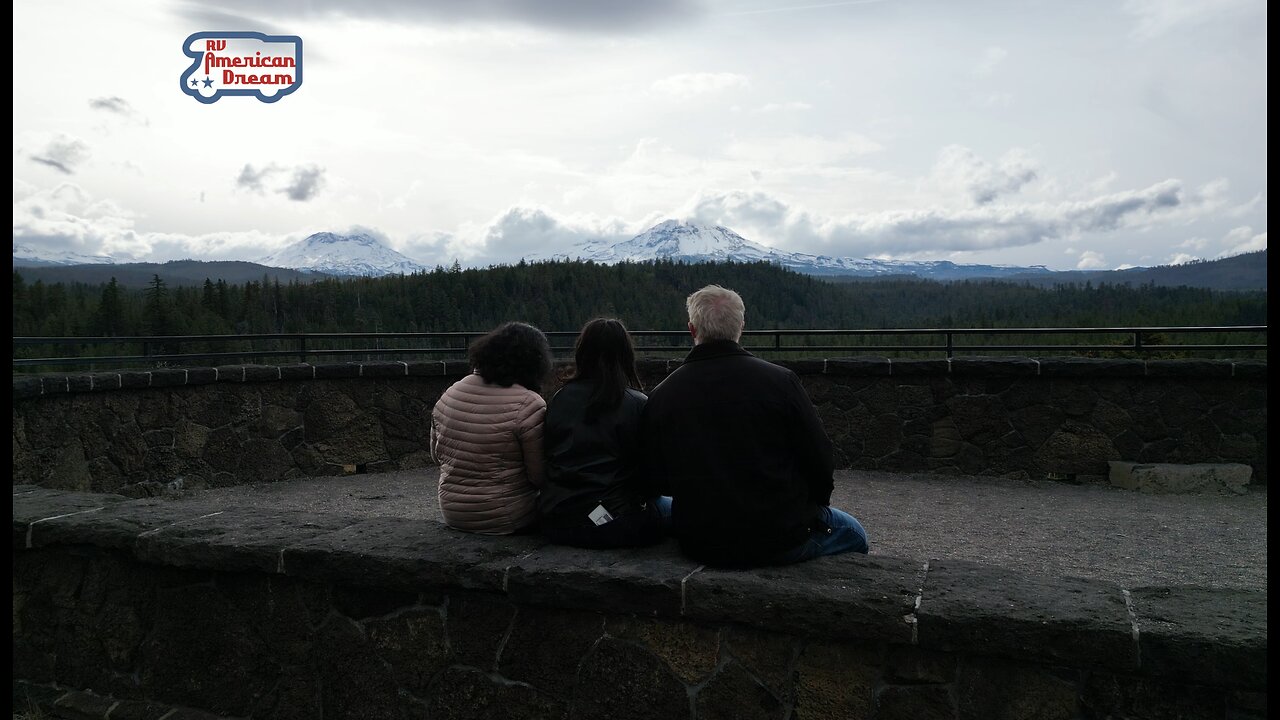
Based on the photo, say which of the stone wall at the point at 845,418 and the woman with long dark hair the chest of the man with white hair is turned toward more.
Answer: the stone wall

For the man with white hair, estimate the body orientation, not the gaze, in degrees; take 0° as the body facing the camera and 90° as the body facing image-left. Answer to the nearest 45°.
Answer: approximately 180°

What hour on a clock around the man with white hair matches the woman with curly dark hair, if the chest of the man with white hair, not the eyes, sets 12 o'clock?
The woman with curly dark hair is roughly at 10 o'clock from the man with white hair.

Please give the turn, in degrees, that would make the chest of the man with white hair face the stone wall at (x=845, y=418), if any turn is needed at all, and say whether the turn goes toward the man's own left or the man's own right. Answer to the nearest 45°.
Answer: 0° — they already face it

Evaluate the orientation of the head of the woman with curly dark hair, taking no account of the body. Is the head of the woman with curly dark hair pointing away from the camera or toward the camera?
away from the camera

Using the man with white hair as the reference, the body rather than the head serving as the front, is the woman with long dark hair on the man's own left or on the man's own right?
on the man's own left

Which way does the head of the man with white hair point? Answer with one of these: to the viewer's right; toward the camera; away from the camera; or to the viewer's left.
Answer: away from the camera

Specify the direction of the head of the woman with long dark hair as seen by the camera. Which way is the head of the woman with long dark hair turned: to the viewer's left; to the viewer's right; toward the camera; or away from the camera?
away from the camera
